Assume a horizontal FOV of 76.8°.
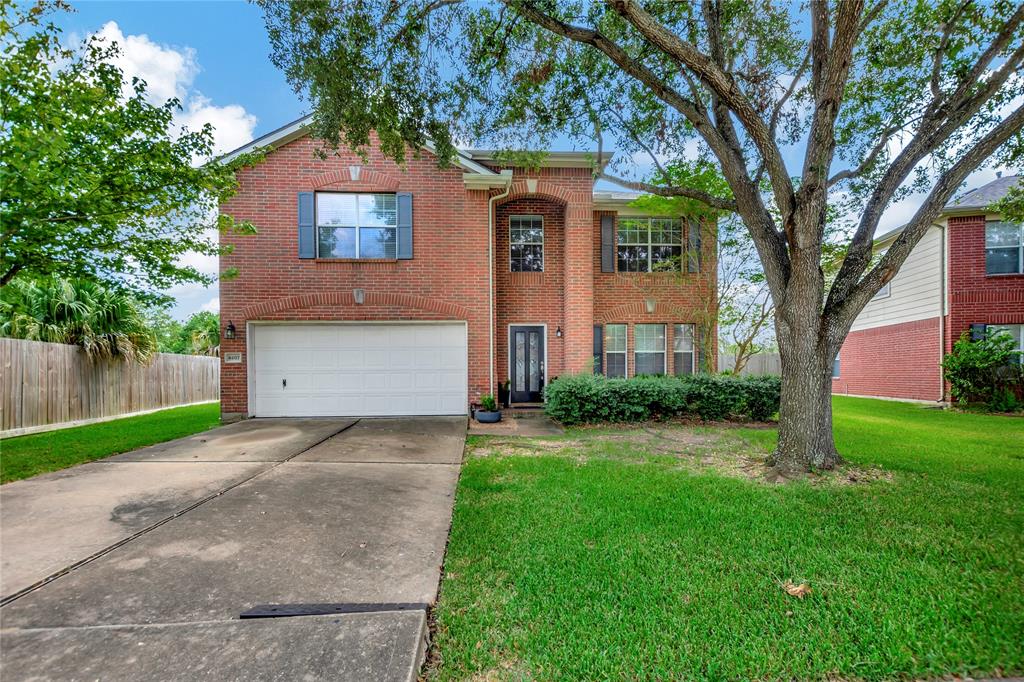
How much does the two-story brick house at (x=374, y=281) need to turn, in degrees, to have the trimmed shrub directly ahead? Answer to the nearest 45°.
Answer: approximately 90° to its left

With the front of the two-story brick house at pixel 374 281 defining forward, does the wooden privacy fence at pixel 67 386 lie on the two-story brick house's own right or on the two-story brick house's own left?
on the two-story brick house's own right

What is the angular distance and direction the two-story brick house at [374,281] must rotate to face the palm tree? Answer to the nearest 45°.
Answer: approximately 90° to its right

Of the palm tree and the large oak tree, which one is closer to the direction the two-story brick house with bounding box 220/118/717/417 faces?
the large oak tree

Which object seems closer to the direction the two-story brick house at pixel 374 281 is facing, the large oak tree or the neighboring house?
the large oak tree

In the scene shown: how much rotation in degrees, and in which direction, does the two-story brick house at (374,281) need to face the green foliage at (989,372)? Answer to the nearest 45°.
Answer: approximately 90° to its left

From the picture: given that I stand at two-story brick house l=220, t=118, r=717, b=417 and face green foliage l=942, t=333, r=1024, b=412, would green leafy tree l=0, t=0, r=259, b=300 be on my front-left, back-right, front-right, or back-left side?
back-right

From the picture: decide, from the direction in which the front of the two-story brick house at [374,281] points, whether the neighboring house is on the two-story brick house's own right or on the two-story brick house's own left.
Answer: on the two-story brick house's own left

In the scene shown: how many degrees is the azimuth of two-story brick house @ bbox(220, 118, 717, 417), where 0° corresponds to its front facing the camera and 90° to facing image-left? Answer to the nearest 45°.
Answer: approximately 0°

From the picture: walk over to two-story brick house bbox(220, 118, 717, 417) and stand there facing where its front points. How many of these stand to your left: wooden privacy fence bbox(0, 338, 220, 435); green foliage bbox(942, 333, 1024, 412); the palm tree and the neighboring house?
2

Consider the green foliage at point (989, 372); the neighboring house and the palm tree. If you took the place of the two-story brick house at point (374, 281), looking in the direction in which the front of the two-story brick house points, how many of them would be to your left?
2

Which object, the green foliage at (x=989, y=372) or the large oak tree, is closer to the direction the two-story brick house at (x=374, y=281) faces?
the large oak tree
